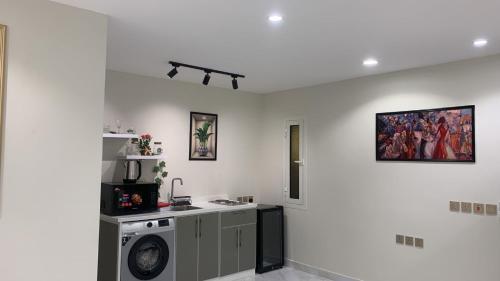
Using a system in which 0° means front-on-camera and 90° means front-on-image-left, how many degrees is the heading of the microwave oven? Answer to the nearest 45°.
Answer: approximately 315°

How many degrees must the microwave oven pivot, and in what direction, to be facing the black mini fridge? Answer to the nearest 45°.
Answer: approximately 45° to its left

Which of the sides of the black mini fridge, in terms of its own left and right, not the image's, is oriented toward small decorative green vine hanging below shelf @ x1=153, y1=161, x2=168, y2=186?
right

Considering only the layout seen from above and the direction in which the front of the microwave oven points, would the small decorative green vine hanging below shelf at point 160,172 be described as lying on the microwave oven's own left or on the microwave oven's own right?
on the microwave oven's own left

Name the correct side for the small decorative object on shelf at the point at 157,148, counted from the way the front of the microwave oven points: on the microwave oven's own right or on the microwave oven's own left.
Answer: on the microwave oven's own left
